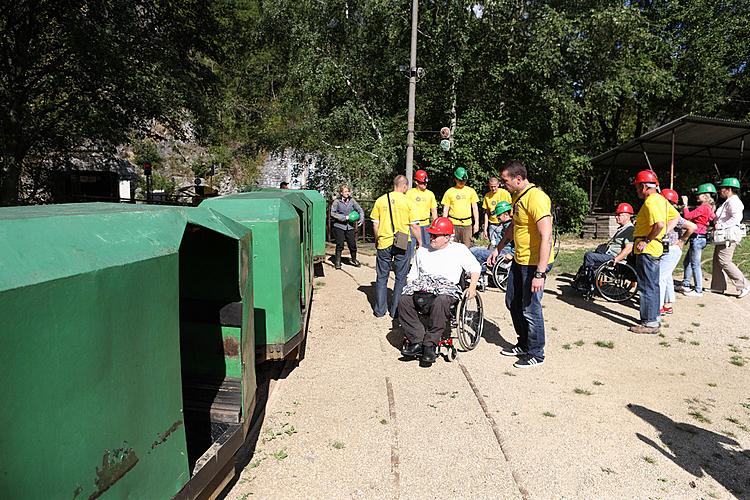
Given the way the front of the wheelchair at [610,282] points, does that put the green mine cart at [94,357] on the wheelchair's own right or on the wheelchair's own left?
on the wheelchair's own left

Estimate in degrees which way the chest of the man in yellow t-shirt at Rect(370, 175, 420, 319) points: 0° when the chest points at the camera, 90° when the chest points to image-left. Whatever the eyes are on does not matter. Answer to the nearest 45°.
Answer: approximately 180°

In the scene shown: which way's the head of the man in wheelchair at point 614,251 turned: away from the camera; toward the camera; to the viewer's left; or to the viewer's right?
to the viewer's left

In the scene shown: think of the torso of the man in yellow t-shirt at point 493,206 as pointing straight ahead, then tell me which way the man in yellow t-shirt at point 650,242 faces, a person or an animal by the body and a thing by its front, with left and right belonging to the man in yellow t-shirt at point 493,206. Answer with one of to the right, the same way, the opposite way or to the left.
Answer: to the right

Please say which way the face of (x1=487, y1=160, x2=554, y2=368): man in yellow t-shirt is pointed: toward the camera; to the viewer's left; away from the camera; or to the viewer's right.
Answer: to the viewer's left

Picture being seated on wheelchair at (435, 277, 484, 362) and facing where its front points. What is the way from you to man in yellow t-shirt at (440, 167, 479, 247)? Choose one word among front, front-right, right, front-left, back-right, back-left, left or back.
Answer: back-right

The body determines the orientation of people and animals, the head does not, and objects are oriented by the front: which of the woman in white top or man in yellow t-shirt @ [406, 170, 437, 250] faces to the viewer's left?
the woman in white top

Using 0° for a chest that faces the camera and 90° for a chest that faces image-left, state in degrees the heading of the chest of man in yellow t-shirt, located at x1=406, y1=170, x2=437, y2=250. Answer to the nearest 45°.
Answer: approximately 0°

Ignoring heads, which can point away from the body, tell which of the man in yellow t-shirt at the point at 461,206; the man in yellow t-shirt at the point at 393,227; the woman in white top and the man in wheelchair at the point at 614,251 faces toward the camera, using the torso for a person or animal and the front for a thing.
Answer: the man in yellow t-shirt at the point at 461,206

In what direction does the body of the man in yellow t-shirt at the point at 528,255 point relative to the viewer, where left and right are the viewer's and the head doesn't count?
facing to the left of the viewer

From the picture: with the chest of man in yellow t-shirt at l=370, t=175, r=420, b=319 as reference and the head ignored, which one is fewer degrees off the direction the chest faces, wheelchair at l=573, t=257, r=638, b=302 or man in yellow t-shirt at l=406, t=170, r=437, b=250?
the man in yellow t-shirt

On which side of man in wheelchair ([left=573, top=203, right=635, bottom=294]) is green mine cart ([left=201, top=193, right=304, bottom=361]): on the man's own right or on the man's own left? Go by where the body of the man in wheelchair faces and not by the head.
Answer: on the man's own left
